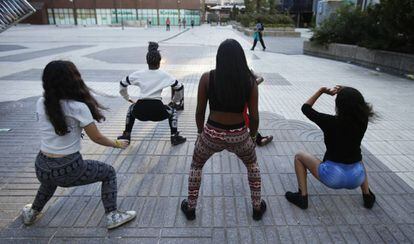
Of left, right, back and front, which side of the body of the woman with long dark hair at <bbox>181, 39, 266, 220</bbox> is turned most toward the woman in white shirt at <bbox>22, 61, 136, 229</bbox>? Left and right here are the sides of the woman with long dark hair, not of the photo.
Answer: left

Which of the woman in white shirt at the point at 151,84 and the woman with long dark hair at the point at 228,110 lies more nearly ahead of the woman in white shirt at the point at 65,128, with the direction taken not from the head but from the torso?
the woman in white shirt

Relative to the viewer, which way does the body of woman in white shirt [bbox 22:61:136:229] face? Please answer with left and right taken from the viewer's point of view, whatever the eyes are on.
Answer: facing away from the viewer and to the right of the viewer

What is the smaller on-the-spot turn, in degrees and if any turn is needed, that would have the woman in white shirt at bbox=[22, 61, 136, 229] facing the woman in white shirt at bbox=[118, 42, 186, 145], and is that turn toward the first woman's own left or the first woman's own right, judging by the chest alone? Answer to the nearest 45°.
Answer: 0° — they already face them

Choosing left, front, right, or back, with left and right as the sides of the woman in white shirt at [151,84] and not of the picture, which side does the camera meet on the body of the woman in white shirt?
back

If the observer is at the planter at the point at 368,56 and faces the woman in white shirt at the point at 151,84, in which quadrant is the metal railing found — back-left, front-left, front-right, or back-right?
front-right

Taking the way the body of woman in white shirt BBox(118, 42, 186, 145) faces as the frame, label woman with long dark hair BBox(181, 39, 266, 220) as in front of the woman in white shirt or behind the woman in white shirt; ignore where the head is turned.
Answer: behind

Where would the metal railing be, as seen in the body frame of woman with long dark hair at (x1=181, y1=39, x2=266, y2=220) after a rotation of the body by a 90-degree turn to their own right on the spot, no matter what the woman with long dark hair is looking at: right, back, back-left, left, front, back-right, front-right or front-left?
back-left

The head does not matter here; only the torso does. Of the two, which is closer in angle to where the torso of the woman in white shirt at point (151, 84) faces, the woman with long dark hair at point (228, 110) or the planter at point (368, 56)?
the planter

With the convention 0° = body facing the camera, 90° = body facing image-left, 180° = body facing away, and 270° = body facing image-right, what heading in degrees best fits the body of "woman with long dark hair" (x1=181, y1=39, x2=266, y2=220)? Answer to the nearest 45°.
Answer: approximately 180°

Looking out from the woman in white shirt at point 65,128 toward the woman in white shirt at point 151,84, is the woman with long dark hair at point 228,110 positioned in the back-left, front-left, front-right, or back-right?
front-right

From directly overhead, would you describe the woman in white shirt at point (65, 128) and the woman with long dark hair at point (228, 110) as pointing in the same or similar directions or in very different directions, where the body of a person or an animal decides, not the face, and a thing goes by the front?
same or similar directions

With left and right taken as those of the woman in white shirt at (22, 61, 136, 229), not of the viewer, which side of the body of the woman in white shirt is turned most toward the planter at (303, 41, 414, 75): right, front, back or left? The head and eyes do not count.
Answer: front

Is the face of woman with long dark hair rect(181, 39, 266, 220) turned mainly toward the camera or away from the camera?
away from the camera
